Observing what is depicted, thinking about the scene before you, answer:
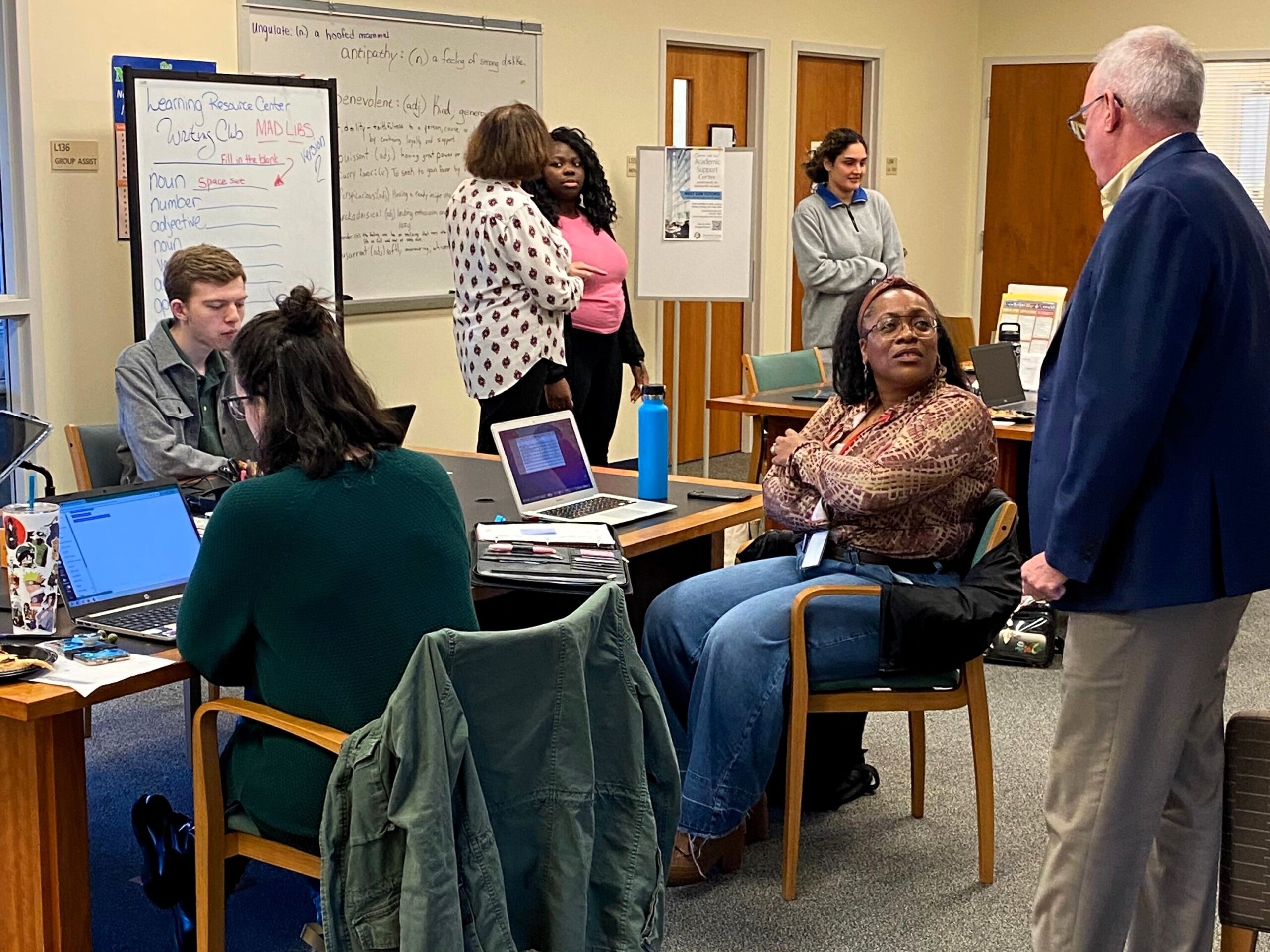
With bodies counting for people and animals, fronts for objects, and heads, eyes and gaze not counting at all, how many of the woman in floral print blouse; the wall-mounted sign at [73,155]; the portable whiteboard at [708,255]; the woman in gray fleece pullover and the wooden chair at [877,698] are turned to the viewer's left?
1

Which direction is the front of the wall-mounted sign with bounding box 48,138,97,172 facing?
toward the camera

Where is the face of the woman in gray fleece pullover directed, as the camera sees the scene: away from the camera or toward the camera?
toward the camera

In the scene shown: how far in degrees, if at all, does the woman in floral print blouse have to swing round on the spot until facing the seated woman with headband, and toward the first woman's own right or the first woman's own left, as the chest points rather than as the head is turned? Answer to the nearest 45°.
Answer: approximately 135° to the first woman's own right

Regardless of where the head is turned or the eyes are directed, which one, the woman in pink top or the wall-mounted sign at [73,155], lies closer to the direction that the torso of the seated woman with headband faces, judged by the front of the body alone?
the wall-mounted sign

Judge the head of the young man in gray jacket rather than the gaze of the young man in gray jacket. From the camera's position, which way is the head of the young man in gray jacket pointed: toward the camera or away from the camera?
toward the camera

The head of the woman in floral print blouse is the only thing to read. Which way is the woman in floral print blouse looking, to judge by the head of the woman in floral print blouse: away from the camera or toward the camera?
away from the camera

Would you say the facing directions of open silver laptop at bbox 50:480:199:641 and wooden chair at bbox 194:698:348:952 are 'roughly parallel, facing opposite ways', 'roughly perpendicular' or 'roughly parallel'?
roughly parallel, facing opposite ways

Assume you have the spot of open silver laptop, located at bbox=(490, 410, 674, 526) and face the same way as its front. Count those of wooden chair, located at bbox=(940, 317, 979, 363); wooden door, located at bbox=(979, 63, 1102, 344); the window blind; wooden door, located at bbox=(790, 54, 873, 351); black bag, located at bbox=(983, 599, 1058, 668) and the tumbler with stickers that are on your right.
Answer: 1

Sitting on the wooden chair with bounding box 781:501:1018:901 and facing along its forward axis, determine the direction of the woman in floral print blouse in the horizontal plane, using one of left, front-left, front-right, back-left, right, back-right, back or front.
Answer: front-right

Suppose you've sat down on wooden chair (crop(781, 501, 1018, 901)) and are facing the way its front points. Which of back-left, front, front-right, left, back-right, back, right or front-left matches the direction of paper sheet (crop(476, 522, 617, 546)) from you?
front

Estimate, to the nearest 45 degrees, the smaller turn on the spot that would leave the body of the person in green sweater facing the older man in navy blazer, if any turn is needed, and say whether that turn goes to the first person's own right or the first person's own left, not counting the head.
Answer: approximately 135° to the first person's own right

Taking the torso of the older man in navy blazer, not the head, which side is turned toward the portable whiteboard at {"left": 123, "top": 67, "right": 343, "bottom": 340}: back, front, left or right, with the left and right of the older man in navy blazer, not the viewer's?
front

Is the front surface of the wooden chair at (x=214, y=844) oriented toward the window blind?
no

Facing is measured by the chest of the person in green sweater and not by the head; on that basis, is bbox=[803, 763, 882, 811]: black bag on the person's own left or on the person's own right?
on the person's own right

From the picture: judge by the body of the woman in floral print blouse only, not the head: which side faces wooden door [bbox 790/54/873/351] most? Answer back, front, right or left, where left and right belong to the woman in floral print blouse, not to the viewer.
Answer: front
